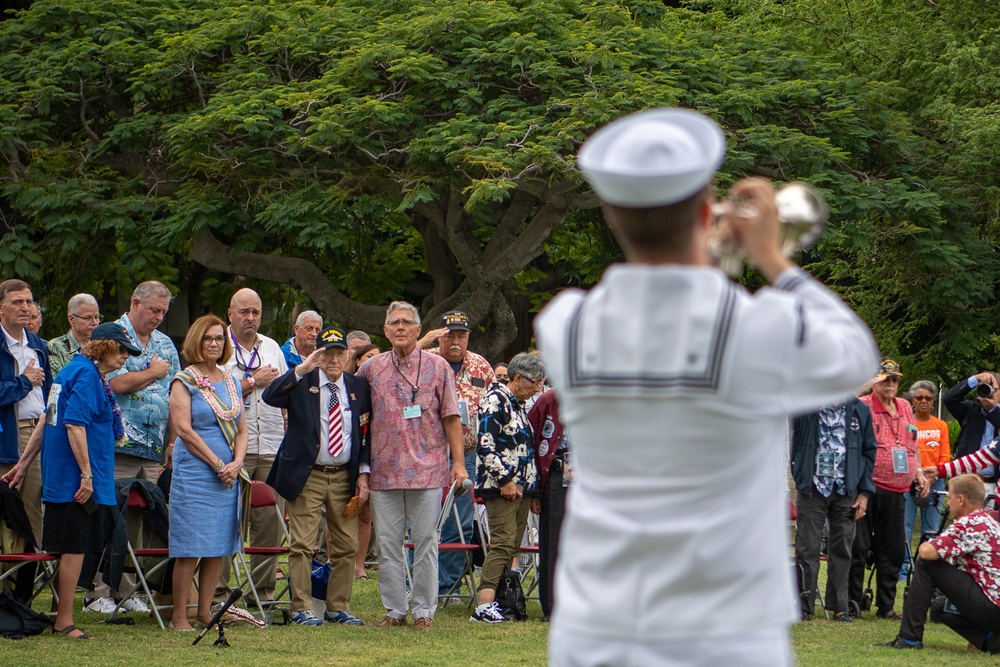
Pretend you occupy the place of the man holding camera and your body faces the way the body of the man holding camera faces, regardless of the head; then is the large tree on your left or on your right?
on your right

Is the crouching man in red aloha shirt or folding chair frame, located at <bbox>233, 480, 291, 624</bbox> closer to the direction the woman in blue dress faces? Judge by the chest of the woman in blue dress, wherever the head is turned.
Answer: the crouching man in red aloha shirt

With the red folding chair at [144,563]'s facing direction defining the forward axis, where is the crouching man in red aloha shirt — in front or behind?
in front

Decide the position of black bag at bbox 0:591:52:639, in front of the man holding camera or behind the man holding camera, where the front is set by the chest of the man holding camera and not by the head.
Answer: in front

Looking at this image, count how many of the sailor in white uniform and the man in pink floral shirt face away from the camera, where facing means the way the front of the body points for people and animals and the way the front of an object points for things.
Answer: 1

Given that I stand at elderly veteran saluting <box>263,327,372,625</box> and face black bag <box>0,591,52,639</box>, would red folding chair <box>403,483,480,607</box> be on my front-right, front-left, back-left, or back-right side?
back-right

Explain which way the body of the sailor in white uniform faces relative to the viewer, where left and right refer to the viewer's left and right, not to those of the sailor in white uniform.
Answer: facing away from the viewer

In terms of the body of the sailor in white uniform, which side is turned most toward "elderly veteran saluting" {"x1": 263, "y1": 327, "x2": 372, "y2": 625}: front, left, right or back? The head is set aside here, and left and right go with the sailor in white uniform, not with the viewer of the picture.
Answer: front

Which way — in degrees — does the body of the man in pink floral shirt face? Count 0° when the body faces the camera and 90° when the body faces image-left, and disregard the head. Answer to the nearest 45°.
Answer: approximately 0°

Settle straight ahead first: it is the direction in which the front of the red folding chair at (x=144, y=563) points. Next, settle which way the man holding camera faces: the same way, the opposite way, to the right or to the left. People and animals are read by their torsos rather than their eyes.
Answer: to the right

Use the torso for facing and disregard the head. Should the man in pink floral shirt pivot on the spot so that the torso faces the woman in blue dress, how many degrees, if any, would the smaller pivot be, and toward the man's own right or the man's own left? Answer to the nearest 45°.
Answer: approximately 45° to the man's own right
